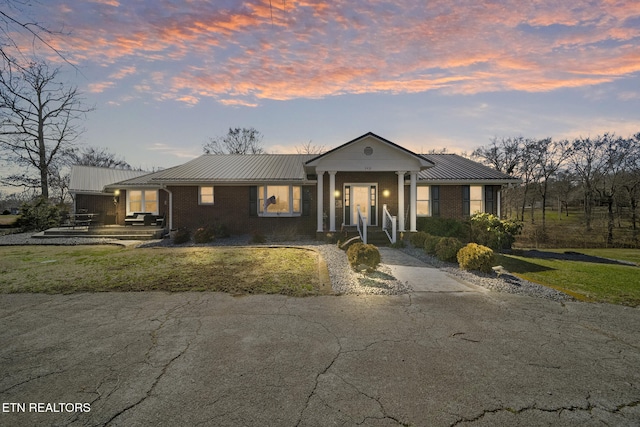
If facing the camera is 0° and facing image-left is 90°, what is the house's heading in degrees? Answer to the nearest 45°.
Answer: approximately 0°

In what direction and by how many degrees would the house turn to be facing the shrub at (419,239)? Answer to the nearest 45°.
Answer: approximately 45° to its left

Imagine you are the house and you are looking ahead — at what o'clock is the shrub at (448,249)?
The shrub is roughly at 11 o'clock from the house.

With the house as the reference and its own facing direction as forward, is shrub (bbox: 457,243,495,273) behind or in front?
in front

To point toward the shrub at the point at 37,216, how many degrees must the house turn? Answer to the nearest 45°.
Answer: approximately 90° to its right

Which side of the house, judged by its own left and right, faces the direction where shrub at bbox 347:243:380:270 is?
front

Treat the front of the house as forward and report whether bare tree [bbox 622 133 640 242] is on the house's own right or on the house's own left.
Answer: on the house's own left

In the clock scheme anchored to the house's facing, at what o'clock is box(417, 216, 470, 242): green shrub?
The green shrub is roughly at 10 o'clock from the house.

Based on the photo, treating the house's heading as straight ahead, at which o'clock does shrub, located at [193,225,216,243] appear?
The shrub is roughly at 2 o'clock from the house.
